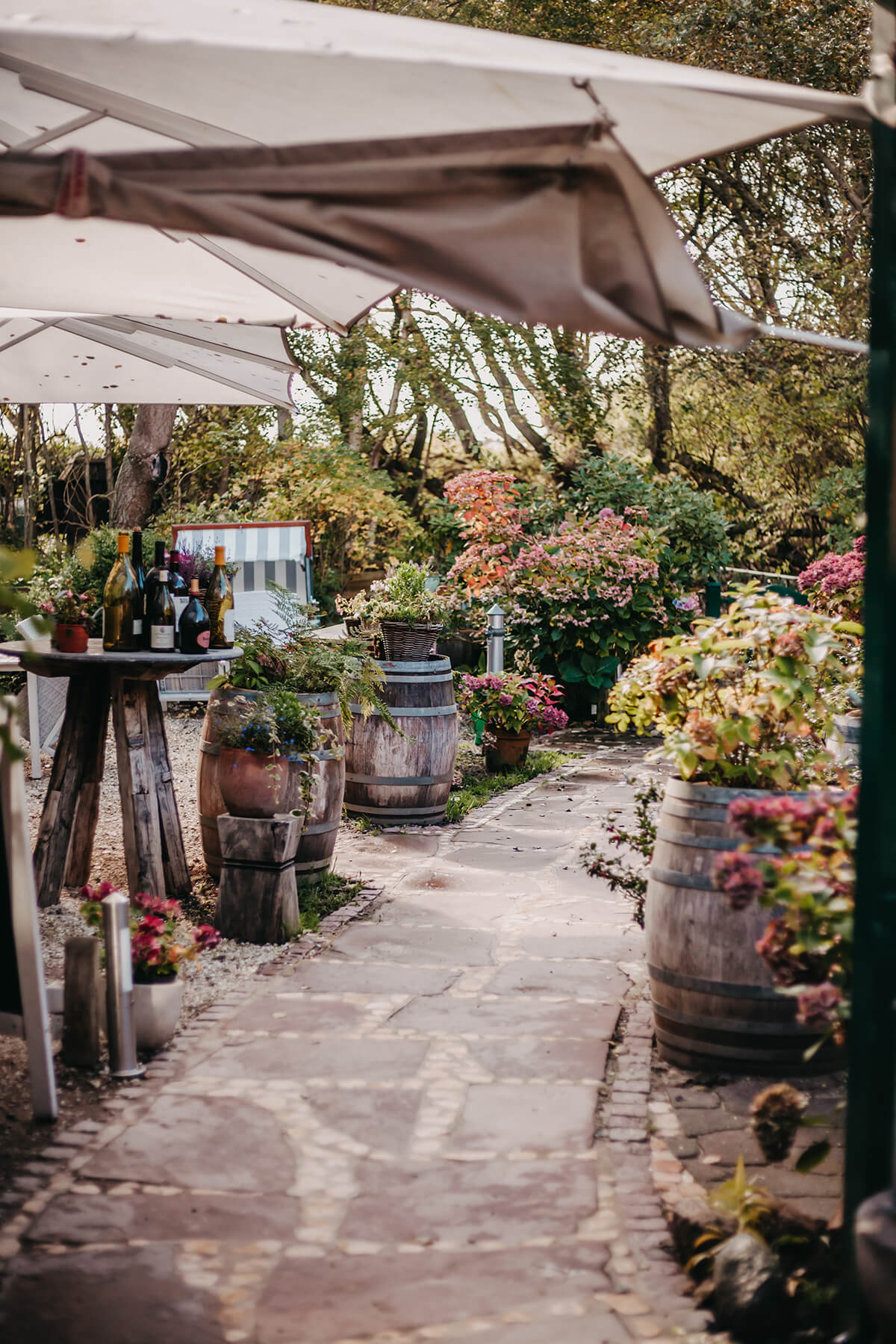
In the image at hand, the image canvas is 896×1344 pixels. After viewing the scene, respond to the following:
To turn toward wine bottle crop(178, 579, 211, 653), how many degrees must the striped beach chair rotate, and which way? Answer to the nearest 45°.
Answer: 0° — it already faces it

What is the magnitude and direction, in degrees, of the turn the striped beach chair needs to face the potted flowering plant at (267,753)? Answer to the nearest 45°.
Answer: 0° — it already faces it

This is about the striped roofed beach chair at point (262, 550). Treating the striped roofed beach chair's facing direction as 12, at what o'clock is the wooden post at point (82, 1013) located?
The wooden post is roughly at 12 o'clock from the striped roofed beach chair.

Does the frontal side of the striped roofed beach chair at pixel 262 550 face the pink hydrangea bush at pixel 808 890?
yes

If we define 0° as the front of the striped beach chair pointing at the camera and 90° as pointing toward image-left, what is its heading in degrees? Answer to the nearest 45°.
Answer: approximately 0°
